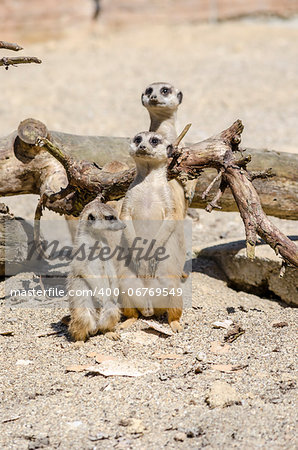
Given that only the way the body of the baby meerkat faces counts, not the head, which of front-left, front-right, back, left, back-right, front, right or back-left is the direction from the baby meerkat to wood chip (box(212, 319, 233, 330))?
front-left

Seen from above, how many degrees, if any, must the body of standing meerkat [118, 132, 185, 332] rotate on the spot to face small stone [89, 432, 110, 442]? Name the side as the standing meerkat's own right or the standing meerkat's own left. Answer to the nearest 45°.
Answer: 0° — it already faces it

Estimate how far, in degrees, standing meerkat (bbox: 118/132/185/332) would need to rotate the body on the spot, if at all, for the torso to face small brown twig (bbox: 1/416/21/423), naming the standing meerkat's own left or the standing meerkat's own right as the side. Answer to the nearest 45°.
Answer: approximately 45° to the standing meerkat's own right

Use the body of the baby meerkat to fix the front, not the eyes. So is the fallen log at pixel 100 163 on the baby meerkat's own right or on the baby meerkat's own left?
on the baby meerkat's own left

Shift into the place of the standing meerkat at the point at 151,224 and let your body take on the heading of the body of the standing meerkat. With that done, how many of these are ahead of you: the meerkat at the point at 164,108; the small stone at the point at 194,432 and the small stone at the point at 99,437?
2

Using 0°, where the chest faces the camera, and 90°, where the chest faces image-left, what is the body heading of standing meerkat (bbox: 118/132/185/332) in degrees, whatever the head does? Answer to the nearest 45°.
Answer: approximately 0°

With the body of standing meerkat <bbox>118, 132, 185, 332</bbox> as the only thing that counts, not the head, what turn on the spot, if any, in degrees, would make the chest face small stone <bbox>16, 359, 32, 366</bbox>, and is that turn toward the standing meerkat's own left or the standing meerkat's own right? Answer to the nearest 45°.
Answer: approximately 45° to the standing meerkat's own right
